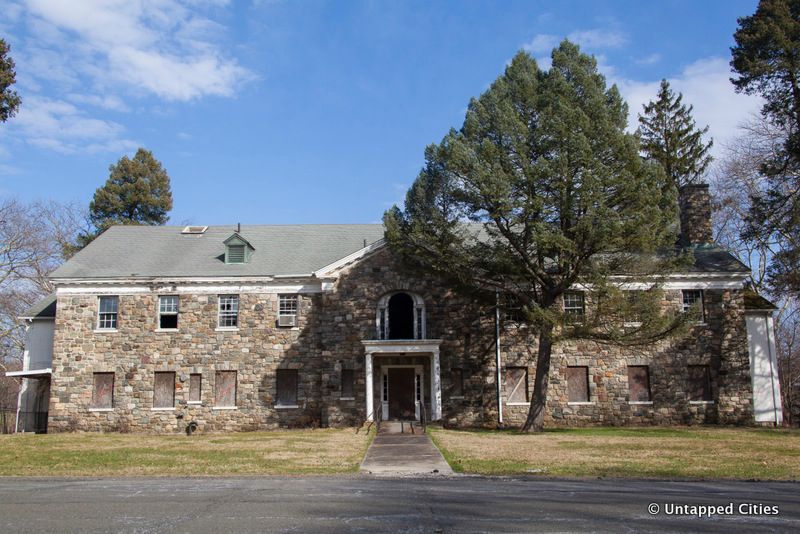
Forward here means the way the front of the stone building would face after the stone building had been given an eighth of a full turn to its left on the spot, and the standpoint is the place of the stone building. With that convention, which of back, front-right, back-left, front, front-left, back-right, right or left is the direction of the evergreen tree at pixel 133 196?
back

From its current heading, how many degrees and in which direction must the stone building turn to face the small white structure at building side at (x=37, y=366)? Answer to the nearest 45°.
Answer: approximately 90° to its right

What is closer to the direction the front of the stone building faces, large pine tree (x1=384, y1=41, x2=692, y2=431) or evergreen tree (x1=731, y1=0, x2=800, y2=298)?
the large pine tree

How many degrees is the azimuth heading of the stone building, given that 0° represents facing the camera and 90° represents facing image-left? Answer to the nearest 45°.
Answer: approximately 0°

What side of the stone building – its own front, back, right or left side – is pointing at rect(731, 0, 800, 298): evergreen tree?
left

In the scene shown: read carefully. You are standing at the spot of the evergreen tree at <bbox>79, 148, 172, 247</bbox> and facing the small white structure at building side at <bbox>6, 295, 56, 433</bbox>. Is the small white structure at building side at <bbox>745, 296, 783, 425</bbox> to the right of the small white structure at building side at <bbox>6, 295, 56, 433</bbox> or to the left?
left

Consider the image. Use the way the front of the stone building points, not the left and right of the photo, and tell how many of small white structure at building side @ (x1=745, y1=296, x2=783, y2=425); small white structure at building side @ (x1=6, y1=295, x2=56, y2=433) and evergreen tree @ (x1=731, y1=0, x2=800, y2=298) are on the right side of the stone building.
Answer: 1

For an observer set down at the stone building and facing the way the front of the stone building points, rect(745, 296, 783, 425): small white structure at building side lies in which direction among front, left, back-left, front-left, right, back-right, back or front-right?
left
